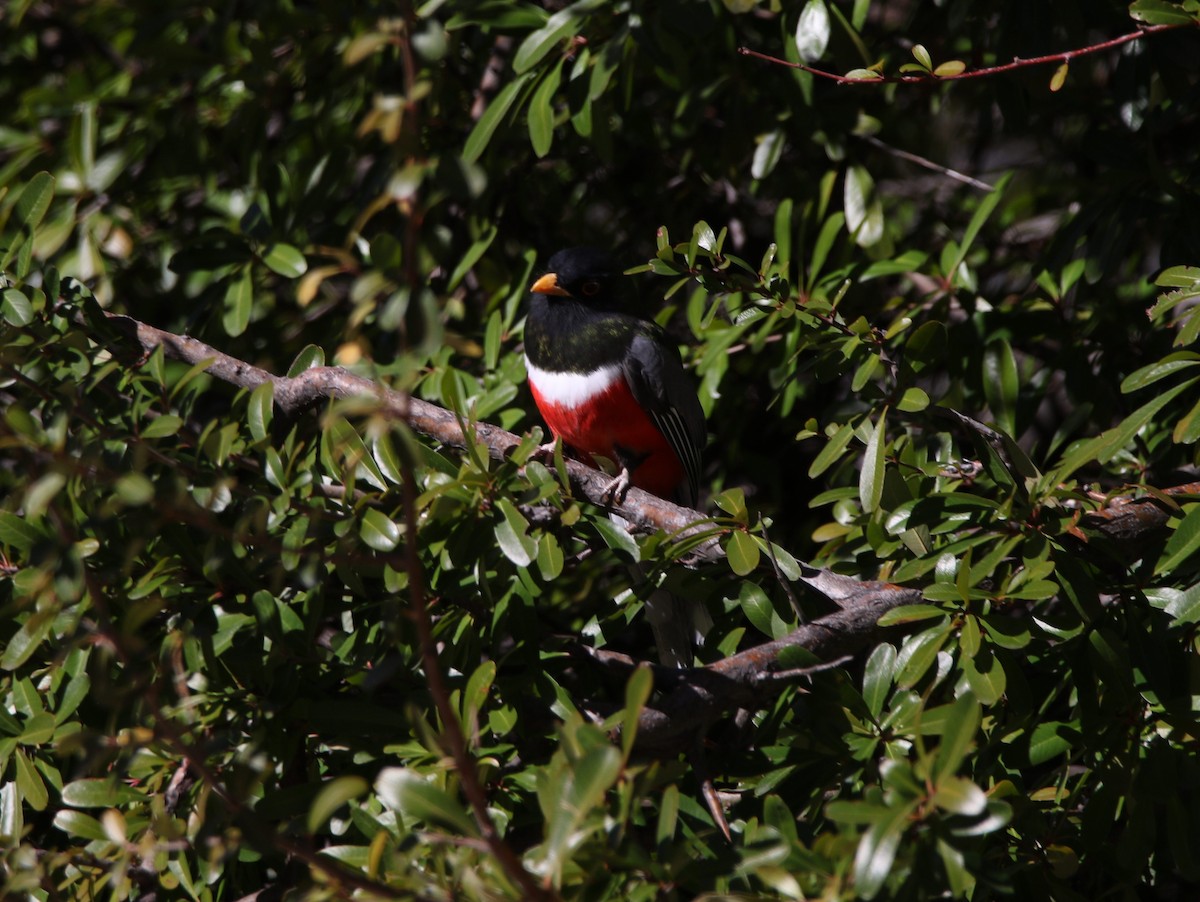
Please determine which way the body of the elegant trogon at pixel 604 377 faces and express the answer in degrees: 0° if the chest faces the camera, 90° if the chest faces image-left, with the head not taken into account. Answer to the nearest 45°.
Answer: approximately 45°
